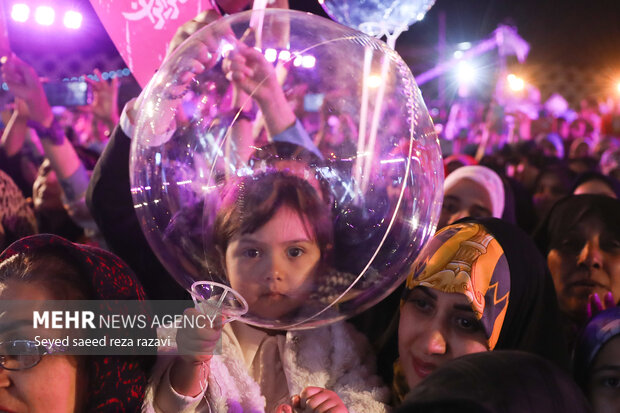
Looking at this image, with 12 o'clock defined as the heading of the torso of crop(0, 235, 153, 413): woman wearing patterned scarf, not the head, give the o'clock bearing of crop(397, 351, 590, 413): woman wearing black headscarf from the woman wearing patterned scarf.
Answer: The woman wearing black headscarf is roughly at 9 o'clock from the woman wearing patterned scarf.

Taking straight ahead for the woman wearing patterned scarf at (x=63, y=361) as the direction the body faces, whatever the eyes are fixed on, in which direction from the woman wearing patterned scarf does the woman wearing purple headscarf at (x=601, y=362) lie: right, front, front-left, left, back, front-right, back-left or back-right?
back-left

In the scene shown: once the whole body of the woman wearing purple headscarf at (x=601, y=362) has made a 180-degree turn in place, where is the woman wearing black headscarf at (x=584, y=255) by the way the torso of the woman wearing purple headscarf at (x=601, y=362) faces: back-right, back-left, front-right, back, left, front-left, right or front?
front

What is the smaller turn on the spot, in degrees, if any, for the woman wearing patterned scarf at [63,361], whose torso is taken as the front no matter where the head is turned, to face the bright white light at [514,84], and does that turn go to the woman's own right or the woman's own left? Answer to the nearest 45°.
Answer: approximately 180°

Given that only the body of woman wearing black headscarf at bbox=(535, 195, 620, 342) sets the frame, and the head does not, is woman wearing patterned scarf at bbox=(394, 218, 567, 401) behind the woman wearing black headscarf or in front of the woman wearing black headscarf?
in front

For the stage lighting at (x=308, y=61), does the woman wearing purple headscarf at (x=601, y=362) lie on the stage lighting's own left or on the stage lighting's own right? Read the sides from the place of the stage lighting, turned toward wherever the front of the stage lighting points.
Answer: on the stage lighting's own left

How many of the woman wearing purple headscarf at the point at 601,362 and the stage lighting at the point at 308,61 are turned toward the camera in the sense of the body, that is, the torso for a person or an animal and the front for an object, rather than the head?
2

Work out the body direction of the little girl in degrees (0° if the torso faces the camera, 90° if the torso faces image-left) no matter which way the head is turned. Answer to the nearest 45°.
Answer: approximately 0°

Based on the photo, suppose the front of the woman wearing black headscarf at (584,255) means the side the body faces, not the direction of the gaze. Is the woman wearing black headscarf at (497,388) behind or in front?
in front
